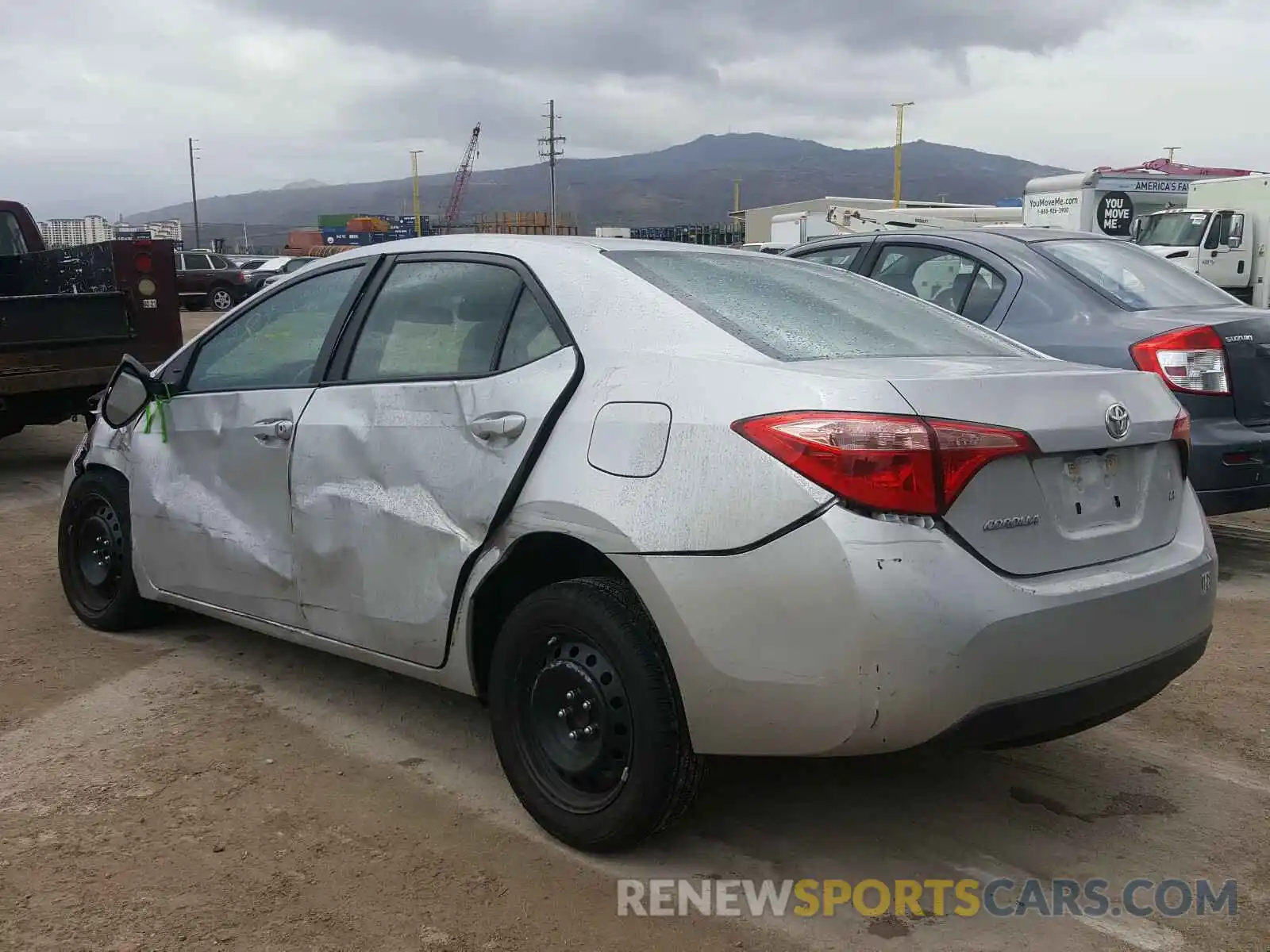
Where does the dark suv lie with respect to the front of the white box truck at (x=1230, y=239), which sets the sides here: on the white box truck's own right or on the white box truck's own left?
on the white box truck's own right

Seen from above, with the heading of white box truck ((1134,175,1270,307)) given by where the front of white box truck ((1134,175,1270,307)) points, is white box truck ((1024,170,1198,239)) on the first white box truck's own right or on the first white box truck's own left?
on the first white box truck's own right

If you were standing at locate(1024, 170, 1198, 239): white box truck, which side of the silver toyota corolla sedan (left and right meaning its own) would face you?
right

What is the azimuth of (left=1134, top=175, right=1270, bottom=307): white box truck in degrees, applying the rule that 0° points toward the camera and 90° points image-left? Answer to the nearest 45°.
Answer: approximately 45°

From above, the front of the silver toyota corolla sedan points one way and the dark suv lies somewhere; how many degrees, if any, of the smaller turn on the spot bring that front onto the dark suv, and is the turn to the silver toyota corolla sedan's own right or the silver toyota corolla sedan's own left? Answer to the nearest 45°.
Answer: approximately 45° to the silver toyota corolla sedan's own right

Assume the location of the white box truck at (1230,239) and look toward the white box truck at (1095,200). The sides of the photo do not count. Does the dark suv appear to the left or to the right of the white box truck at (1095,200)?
left

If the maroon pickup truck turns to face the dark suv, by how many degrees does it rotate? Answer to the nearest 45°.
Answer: approximately 45° to its right

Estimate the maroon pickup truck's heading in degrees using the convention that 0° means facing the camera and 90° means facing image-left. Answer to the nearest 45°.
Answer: approximately 135°

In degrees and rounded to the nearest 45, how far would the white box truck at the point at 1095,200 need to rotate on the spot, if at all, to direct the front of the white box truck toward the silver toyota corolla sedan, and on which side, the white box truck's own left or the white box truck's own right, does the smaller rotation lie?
approximately 45° to the white box truck's own left

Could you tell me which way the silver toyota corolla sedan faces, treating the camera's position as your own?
facing away from the viewer and to the left of the viewer
